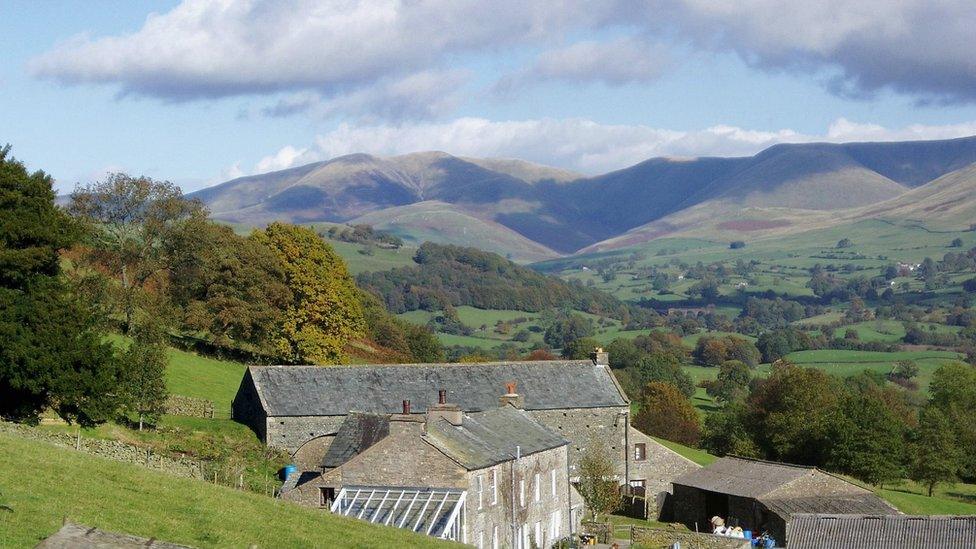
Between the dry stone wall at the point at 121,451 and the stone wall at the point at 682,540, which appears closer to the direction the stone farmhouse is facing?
the stone wall

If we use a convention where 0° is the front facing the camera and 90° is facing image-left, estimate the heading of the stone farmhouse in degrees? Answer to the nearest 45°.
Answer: approximately 315°

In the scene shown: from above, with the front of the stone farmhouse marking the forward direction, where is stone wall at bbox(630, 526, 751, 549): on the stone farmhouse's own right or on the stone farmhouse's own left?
on the stone farmhouse's own left

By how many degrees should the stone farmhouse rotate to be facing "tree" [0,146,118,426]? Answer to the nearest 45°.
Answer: approximately 135° to its right

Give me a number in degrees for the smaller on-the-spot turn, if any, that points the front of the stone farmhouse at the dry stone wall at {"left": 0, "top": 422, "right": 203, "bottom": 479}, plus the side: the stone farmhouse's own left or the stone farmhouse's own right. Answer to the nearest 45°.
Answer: approximately 135° to the stone farmhouse's own right

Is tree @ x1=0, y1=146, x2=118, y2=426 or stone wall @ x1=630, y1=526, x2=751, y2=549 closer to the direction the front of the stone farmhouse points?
the stone wall
